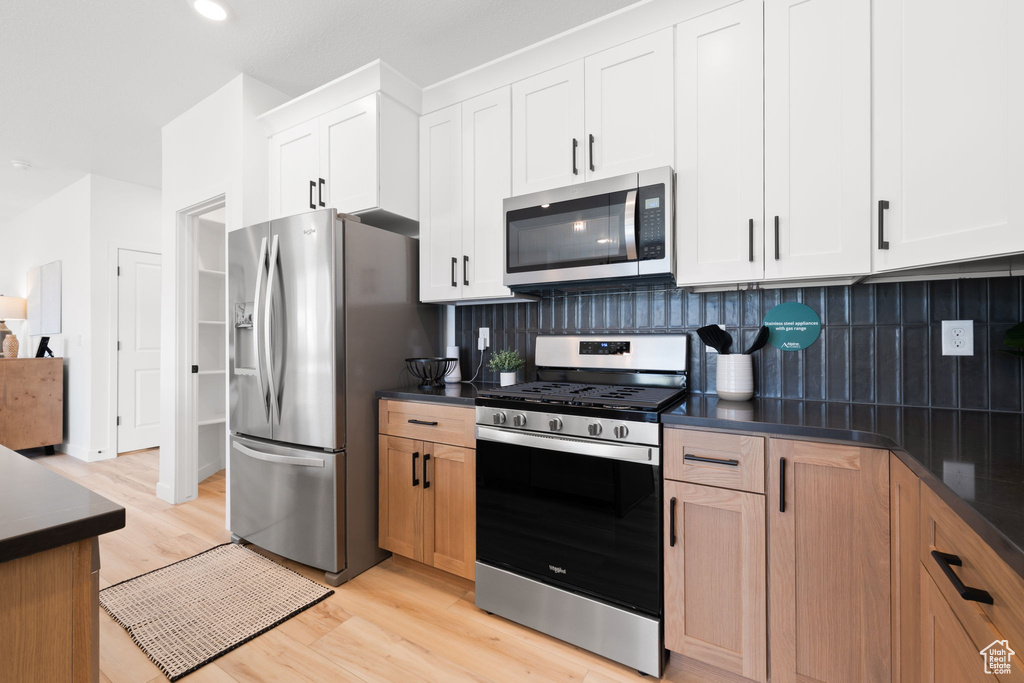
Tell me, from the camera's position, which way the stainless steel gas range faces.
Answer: facing the viewer and to the left of the viewer

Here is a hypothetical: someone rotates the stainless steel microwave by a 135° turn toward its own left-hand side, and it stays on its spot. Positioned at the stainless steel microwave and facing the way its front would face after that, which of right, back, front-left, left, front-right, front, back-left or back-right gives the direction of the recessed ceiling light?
back

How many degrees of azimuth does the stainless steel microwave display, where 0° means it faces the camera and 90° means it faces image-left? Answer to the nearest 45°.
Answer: approximately 45°

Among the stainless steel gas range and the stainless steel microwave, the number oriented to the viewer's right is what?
0

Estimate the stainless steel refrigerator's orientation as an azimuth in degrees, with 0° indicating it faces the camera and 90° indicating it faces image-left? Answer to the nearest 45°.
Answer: approximately 45°

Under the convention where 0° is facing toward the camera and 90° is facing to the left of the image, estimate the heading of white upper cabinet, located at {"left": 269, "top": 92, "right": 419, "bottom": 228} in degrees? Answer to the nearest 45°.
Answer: approximately 45°

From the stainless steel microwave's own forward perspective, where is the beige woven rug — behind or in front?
in front

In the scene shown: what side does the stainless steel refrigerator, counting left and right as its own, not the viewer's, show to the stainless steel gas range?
left

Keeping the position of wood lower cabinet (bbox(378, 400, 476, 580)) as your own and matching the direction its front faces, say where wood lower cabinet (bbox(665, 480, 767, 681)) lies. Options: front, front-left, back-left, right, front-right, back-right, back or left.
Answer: left

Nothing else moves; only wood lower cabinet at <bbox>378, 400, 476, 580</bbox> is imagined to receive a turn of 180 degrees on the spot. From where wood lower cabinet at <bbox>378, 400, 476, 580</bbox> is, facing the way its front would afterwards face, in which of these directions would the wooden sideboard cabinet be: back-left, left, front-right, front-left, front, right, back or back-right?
left

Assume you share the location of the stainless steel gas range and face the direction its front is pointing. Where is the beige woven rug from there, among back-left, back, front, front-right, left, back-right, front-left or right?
front-right

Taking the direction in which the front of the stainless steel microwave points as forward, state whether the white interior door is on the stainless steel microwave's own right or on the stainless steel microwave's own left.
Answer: on the stainless steel microwave's own right

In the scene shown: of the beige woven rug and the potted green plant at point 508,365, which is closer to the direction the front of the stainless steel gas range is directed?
the beige woven rug
